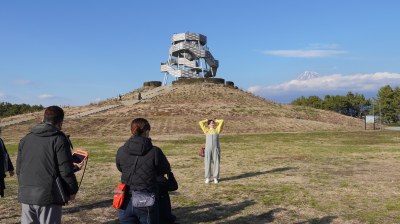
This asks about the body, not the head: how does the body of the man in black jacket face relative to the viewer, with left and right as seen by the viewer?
facing away from the viewer and to the right of the viewer

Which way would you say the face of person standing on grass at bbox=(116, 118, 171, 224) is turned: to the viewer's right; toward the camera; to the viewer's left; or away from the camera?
away from the camera

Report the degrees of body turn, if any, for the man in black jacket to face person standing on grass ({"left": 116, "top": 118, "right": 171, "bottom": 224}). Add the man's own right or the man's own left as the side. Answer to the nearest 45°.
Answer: approximately 45° to the man's own right
